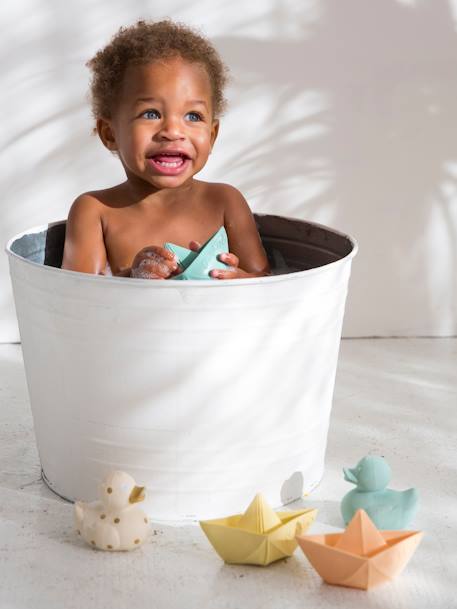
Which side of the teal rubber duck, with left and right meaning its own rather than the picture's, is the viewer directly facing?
left

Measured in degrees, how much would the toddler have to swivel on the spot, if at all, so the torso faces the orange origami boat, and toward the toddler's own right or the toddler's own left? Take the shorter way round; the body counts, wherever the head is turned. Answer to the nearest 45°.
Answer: approximately 45° to the toddler's own left

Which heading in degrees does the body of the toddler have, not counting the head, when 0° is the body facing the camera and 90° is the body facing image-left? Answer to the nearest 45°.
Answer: approximately 0°

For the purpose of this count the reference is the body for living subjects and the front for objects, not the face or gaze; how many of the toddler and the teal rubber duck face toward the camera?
1

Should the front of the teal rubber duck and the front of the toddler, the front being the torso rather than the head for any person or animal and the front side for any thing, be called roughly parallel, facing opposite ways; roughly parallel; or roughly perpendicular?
roughly perpendicular
